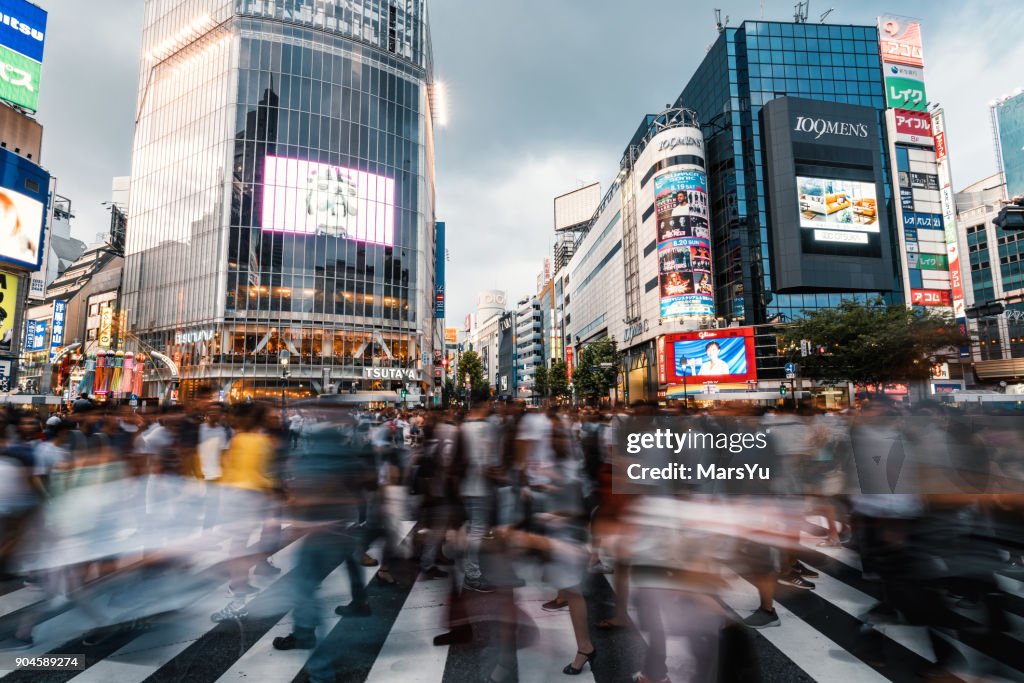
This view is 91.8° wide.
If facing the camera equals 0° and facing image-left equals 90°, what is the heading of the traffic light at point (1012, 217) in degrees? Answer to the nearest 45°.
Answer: approximately 90°

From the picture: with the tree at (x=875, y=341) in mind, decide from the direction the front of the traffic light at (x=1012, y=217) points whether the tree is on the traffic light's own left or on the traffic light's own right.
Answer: on the traffic light's own right
